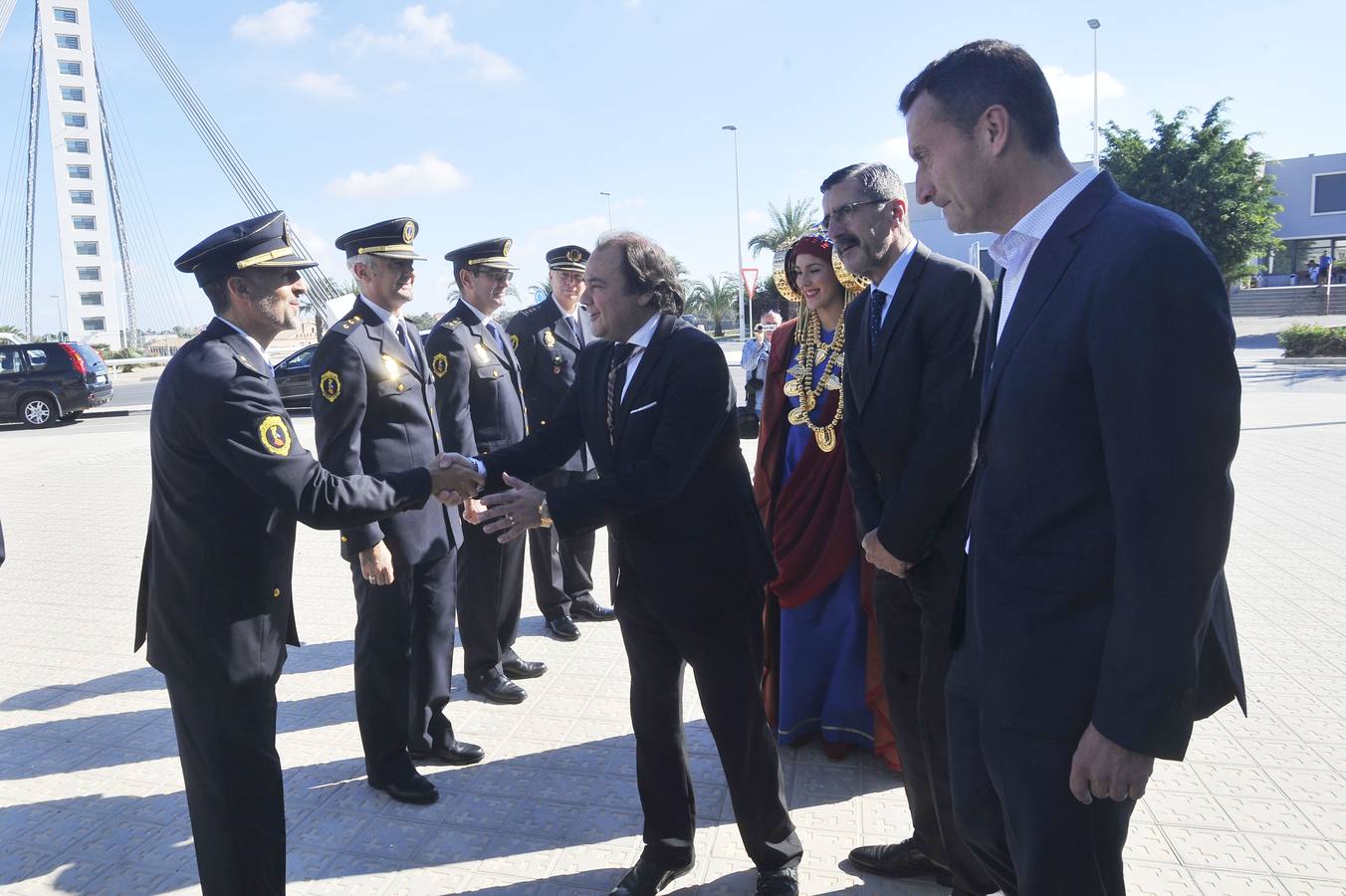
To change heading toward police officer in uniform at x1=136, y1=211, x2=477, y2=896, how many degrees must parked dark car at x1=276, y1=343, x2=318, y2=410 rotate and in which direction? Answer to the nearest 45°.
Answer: approximately 90° to its left

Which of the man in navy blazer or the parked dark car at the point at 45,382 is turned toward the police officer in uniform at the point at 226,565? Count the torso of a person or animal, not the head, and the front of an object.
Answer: the man in navy blazer

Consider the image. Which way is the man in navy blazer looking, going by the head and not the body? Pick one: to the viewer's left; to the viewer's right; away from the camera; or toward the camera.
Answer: to the viewer's left

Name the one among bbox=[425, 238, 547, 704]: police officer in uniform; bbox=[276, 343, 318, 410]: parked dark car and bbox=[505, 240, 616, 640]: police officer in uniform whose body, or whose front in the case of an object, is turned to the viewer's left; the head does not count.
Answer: the parked dark car

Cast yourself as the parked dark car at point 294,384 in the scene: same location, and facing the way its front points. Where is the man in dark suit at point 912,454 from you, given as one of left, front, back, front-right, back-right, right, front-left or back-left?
left

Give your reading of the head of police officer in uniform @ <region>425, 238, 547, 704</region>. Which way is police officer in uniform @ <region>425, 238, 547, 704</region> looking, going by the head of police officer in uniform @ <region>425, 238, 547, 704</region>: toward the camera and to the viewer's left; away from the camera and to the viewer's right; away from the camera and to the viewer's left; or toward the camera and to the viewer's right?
toward the camera and to the viewer's right

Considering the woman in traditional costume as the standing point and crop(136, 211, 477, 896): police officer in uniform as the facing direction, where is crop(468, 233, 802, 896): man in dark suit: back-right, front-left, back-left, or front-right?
front-left

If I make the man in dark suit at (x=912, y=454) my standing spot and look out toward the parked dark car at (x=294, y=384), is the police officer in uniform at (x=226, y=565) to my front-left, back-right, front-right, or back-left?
front-left

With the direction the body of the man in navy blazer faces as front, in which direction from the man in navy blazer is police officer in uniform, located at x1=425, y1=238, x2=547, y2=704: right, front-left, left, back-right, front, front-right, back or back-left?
front-right

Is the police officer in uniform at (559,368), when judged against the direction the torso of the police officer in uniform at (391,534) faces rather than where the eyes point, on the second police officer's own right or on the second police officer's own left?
on the second police officer's own left

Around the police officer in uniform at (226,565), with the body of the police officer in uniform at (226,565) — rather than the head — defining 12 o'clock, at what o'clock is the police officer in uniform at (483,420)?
the police officer in uniform at (483,420) is roughly at 10 o'clock from the police officer in uniform at (226,565).

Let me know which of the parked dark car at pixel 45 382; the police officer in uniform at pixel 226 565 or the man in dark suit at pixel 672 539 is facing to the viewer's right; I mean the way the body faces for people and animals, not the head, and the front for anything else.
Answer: the police officer in uniform

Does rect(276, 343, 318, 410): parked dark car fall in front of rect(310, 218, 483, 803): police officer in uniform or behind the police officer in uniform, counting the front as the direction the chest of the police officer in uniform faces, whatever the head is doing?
behind

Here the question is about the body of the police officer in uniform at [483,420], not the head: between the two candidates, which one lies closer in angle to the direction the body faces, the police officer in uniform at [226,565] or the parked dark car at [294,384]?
the police officer in uniform

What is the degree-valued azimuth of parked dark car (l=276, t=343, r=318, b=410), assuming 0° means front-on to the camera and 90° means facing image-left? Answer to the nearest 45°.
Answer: approximately 90°
